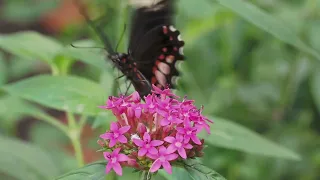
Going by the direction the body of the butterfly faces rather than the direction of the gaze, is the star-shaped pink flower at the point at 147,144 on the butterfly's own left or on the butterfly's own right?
on the butterfly's own left

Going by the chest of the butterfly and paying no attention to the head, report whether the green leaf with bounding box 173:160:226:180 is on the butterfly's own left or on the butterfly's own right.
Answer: on the butterfly's own left

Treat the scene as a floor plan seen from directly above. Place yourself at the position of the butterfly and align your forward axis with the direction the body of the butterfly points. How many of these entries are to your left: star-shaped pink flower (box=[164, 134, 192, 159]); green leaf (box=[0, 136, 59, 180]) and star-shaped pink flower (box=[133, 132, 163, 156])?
2

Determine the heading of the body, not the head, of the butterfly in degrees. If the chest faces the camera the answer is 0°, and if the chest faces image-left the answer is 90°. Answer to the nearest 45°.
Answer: approximately 90°
